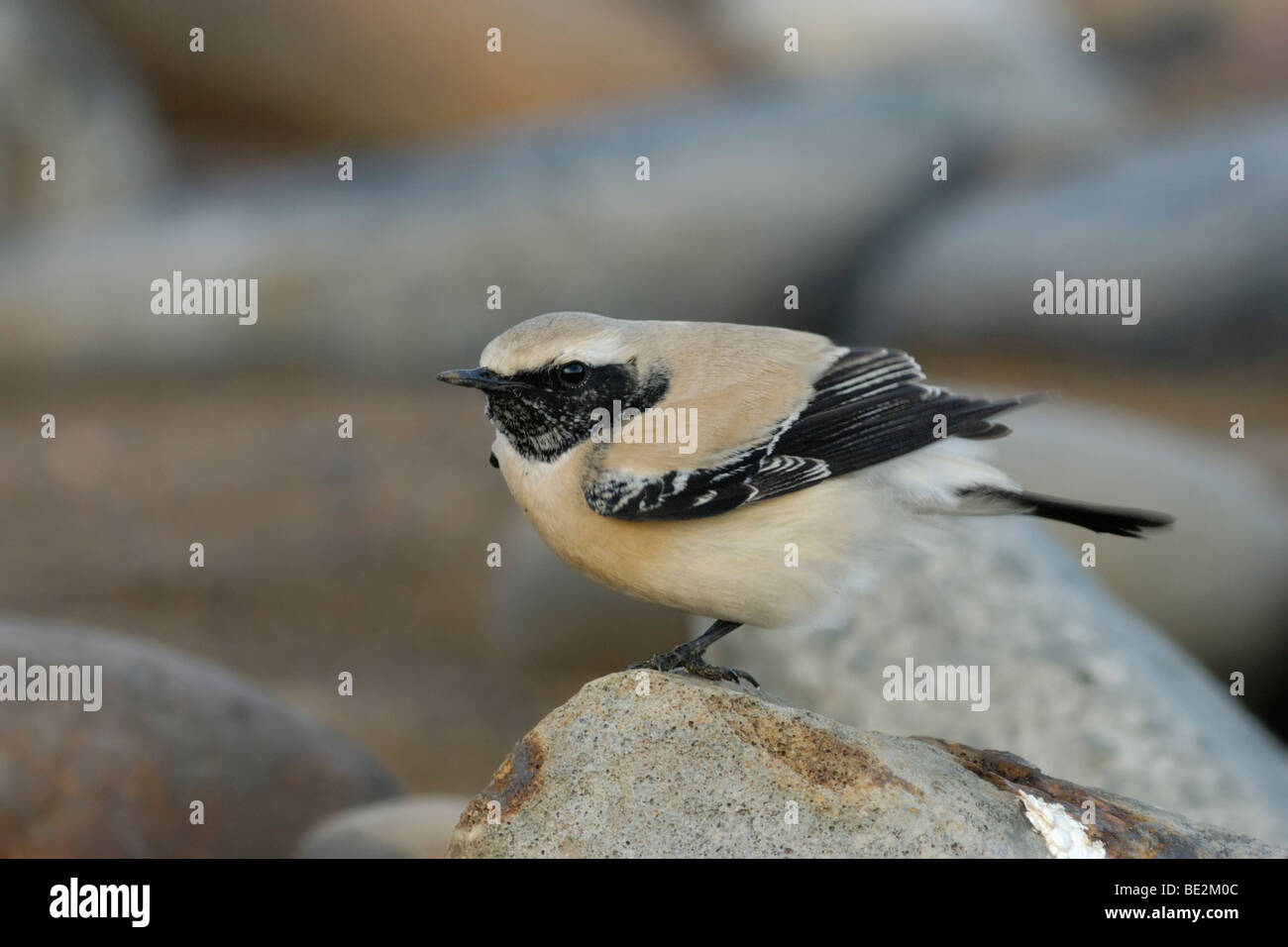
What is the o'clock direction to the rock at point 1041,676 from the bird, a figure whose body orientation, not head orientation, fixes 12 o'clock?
The rock is roughly at 4 o'clock from the bird.

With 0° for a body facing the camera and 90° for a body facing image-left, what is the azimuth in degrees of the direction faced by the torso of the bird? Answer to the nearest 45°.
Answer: approximately 90°

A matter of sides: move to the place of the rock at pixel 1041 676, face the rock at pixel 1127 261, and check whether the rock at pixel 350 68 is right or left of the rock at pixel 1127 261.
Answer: left

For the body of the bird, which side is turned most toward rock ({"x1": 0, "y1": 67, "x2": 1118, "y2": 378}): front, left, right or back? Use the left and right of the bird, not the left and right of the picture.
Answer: right

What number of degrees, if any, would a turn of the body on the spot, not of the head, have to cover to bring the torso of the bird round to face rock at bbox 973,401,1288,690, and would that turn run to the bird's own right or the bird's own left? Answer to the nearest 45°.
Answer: approximately 135° to the bird's own right

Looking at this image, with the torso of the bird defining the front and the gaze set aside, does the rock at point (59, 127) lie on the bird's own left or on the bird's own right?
on the bird's own right

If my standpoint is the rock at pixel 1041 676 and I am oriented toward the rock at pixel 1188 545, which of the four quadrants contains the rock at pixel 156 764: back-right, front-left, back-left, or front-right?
back-left

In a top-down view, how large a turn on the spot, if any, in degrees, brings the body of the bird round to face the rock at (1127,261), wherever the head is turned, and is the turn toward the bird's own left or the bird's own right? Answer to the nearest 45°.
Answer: approximately 90° to the bird's own right
